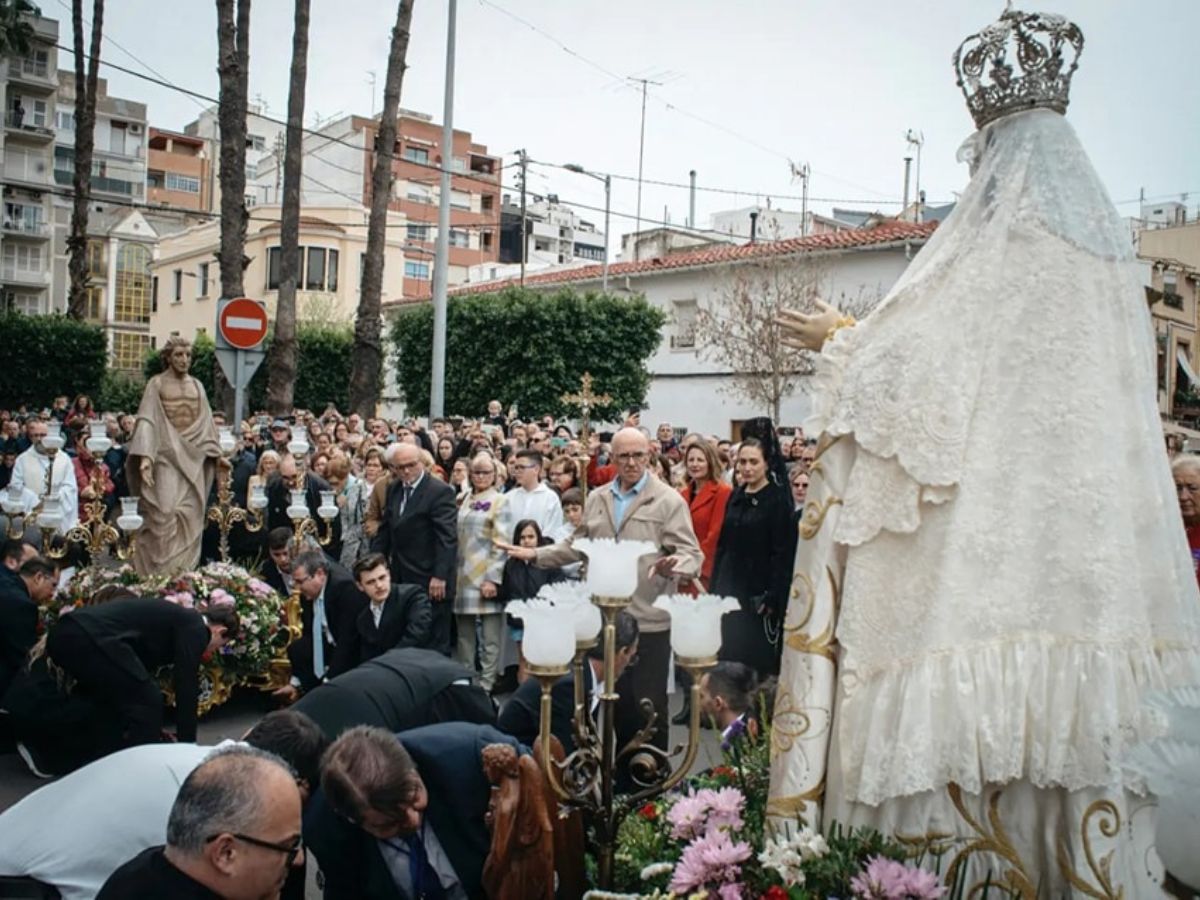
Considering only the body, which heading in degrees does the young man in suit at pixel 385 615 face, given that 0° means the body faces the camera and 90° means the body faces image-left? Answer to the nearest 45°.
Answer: approximately 45°

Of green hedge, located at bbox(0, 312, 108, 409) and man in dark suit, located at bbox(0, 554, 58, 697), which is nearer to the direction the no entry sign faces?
the man in dark suit

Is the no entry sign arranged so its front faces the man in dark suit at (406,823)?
yes

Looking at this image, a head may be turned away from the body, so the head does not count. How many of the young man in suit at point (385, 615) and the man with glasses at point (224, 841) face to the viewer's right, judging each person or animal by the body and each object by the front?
1

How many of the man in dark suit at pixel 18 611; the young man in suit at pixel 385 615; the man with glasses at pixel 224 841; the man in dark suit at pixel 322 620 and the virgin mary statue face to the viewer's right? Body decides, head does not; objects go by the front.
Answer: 2

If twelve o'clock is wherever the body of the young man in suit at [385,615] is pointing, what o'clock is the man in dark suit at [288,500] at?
The man in dark suit is roughly at 4 o'clock from the young man in suit.

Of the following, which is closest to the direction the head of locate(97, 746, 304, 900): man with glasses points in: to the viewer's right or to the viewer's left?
to the viewer's right

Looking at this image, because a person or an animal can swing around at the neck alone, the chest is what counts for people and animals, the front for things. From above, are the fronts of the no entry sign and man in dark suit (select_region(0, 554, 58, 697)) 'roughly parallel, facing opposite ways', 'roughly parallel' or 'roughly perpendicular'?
roughly perpendicular

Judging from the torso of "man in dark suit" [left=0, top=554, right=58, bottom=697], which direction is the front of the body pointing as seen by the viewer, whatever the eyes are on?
to the viewer's right
